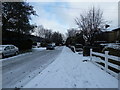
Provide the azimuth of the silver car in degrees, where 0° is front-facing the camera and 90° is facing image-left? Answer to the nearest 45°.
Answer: approximately 45°

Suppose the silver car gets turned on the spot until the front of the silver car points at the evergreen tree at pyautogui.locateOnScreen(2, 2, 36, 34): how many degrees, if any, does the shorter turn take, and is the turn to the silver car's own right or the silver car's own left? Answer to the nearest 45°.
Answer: approximately 135° to the silver car's own right

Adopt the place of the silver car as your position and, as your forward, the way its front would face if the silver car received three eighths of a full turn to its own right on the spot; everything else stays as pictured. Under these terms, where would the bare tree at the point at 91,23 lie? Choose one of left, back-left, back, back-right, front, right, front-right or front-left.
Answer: right
